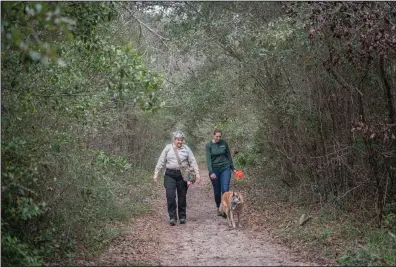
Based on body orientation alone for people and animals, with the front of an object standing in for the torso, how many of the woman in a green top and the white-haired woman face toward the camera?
2

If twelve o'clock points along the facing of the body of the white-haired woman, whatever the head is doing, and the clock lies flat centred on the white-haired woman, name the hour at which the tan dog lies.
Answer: The tan dog is roughly at 10 o'clock from the white-haired woman.

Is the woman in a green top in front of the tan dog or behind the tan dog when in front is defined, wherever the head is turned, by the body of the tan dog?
behind

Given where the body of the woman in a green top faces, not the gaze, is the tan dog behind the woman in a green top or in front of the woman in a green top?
in front

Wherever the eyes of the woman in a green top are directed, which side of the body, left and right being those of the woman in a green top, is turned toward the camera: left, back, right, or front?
front

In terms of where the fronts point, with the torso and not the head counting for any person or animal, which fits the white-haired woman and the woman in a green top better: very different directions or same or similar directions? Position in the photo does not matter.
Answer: same or similar directions

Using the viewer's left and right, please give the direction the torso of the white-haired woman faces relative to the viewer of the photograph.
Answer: facing the viewer

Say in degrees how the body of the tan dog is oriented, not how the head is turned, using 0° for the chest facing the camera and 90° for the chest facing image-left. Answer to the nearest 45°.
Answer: approximately 315°

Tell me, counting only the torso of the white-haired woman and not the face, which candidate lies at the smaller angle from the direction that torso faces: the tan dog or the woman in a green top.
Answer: the tan dog
